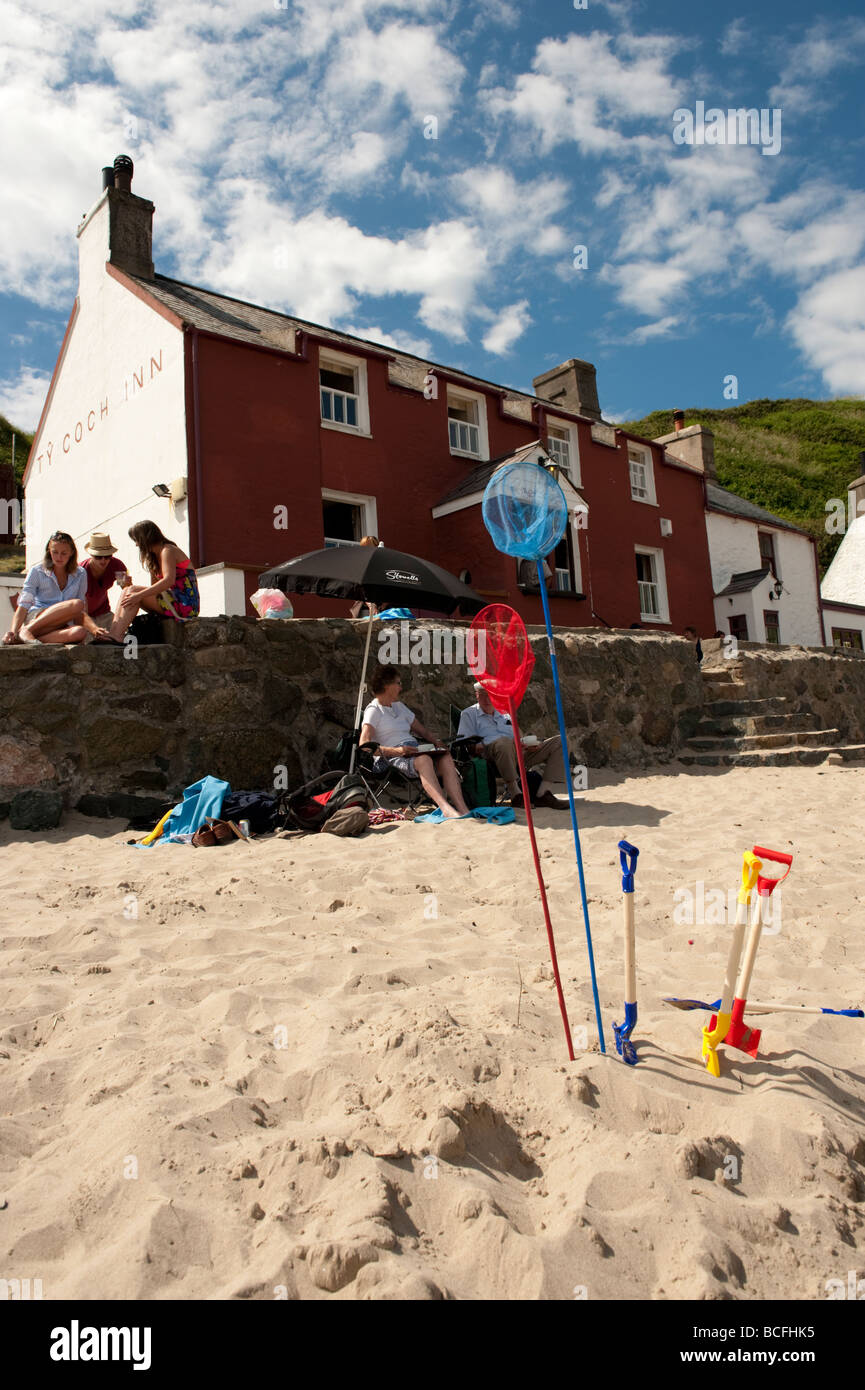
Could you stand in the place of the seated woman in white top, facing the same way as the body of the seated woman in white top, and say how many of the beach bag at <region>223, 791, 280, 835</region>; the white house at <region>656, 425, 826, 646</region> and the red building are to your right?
1

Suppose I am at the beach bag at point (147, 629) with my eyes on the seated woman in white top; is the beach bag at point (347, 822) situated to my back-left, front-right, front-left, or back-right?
front-right

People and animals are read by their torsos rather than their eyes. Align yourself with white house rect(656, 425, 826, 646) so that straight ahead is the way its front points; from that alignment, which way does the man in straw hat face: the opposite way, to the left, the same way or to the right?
the same way

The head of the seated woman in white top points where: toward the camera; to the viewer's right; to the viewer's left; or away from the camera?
to the viewer's right

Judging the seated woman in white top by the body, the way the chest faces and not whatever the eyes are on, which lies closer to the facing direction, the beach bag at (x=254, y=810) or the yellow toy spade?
the yellow toy spade

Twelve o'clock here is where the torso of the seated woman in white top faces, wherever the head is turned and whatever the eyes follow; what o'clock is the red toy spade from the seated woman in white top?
The red toy spade is roughly at 1 o'clock from the seated woman in white top.

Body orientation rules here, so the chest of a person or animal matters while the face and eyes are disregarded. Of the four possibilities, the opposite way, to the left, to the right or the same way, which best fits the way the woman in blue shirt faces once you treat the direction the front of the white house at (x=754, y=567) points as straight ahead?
the same way

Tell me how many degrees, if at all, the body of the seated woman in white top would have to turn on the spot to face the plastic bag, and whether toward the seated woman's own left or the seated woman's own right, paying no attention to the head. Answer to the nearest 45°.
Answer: approximately 180°

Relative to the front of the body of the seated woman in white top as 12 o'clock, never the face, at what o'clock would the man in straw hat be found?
The man in straw hat is roughly at 5 o'clock from the seated woman in white top.

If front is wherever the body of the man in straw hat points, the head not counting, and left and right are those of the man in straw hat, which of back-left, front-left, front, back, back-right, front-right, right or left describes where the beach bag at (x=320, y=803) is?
front-left

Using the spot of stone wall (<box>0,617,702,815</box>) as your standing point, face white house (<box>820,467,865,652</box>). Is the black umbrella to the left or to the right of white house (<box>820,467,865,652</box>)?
right

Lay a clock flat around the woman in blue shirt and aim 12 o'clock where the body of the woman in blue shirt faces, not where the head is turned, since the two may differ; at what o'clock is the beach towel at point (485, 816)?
The beach towel is roughly at 10 o'clock from the woman in blue shirt.

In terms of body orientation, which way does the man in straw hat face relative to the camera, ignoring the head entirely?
toward the camera

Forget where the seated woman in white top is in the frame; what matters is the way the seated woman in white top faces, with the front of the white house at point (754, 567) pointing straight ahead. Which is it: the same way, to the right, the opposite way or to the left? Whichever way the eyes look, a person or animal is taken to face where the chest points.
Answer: the same way

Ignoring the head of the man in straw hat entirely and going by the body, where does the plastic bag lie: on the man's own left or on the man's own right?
on the man's own left

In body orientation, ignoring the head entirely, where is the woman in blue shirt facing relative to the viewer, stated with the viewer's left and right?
facing the viewer

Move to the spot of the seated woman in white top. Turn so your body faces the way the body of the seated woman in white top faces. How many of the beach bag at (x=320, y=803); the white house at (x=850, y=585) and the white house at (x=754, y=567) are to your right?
1

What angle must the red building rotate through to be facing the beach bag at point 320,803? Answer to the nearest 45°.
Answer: approximately 45° to its right

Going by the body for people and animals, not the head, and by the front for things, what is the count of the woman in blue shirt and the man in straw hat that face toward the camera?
2

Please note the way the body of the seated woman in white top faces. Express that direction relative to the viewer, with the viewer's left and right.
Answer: facing the viewer and to the right of the viewer
